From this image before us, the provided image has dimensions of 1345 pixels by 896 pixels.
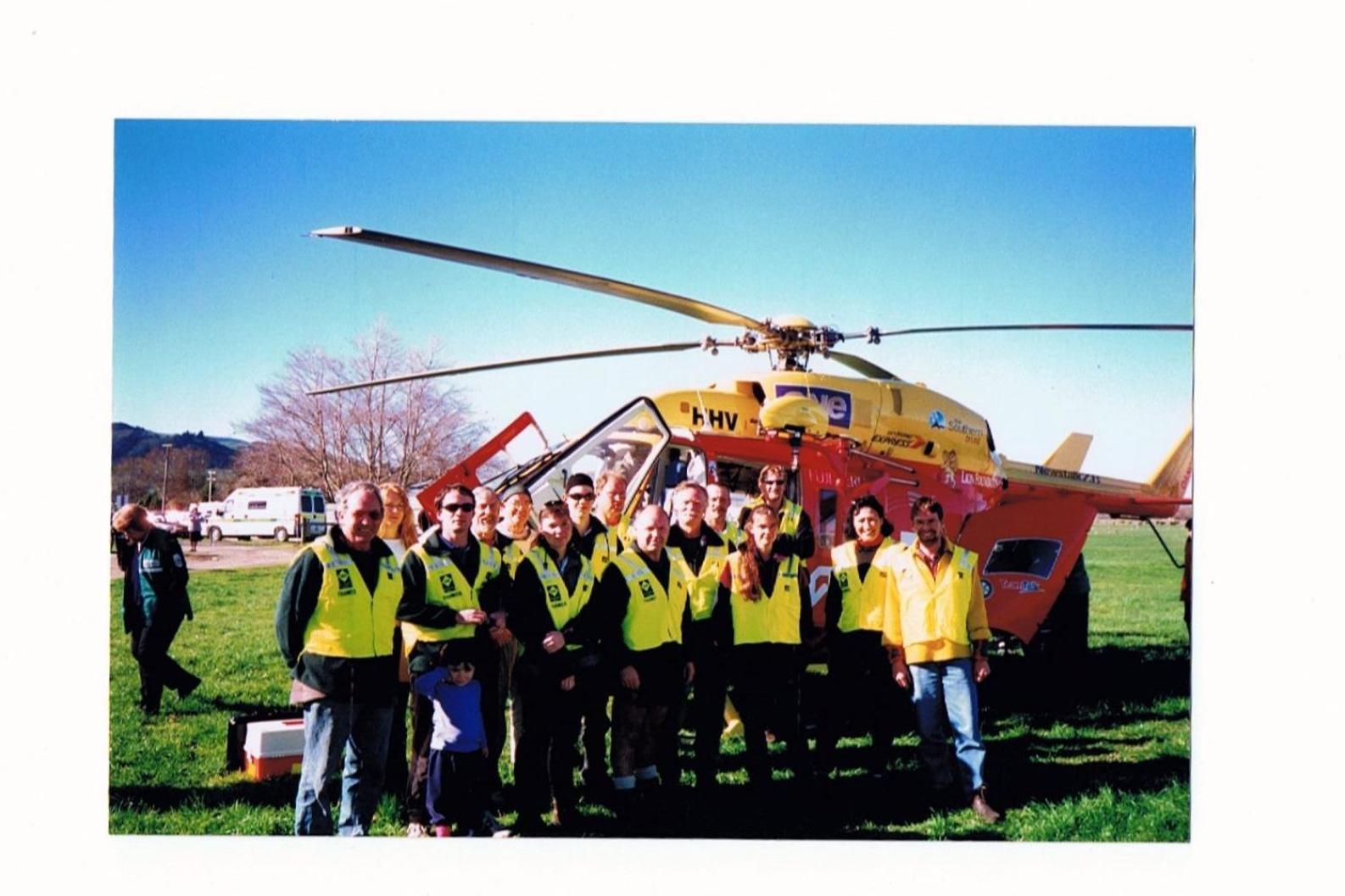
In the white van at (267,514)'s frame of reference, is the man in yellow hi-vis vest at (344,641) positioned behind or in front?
behind

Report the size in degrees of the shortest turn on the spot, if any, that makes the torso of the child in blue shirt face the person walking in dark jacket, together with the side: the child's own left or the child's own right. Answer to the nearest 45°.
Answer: approximately 135° to the child's own right

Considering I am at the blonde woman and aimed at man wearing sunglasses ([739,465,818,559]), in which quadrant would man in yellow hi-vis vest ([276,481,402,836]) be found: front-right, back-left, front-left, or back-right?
back-right

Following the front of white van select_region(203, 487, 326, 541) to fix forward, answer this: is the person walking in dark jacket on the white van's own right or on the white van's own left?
on the white van's own left

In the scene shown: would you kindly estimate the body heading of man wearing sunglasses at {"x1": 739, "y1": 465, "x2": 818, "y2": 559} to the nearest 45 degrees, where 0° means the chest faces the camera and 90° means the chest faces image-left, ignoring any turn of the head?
approximately 0°

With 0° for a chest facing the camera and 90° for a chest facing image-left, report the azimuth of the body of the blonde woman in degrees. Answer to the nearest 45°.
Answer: approximately 0°

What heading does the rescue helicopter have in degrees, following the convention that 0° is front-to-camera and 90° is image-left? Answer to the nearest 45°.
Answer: approximately 45°
